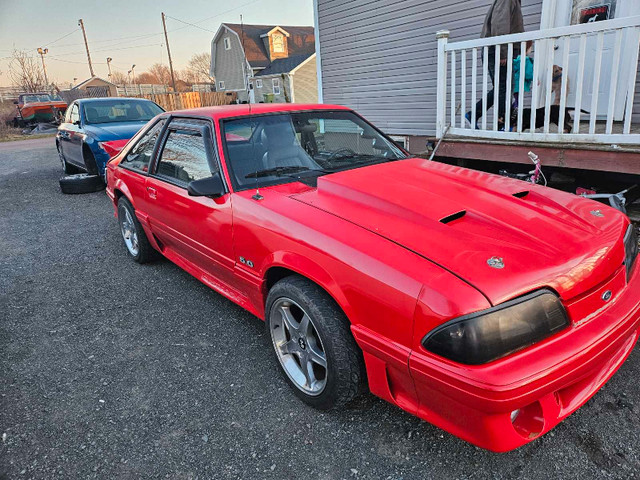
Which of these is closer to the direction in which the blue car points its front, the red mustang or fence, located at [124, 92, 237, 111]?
the red mustang

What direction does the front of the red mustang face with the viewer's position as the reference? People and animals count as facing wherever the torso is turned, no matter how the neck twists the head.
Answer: facing the viewer and to the right of the viewer

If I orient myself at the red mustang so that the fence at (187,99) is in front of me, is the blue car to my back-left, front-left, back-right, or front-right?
front-left

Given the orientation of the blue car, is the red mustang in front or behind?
in front

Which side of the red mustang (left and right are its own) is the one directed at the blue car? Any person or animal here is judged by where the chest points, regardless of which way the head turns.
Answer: back

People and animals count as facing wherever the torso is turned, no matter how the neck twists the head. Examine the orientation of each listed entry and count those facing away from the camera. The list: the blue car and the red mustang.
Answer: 0

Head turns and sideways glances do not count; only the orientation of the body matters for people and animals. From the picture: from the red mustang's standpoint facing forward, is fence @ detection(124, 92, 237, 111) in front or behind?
behind
